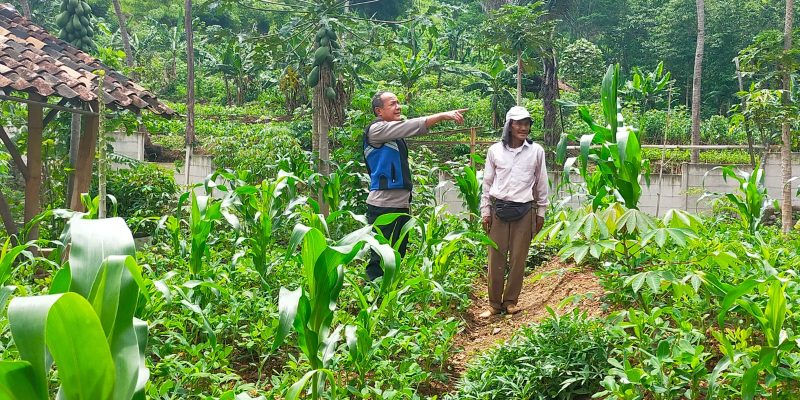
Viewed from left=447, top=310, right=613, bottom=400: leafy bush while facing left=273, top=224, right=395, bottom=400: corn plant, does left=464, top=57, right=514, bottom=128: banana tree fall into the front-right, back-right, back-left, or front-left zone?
back-right

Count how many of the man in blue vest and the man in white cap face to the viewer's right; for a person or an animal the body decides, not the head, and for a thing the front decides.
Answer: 1

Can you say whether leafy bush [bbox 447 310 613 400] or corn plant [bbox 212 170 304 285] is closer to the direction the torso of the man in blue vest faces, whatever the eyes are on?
the leafy bush

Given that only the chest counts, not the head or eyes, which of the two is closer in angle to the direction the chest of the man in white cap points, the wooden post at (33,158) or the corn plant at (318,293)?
the corn plant

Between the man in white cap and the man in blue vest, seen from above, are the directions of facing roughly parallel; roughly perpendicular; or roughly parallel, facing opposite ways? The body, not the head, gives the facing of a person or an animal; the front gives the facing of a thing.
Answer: roughly perpendicular

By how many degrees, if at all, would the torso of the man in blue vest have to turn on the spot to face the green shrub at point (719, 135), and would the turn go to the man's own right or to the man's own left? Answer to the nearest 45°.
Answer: approximately 45° to the man's own left

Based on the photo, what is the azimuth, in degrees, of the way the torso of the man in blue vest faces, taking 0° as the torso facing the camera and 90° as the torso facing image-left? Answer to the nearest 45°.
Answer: approximately 270°

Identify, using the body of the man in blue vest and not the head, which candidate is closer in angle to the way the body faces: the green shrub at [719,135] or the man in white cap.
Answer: the man in white cap
